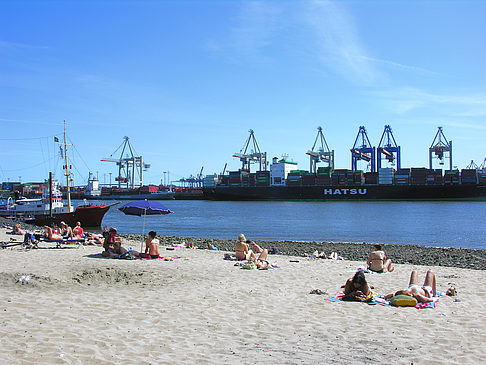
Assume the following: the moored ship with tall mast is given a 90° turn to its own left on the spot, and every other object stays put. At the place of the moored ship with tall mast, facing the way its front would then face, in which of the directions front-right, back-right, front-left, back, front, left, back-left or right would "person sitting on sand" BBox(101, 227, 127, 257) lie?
back

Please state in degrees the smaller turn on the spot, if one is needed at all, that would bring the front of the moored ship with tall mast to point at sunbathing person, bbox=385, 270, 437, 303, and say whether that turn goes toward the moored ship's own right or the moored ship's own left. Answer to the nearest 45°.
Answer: approximately 90° to the moored ship's own right

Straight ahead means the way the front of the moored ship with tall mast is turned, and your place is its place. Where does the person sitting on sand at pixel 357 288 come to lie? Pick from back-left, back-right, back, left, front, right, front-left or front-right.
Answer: right

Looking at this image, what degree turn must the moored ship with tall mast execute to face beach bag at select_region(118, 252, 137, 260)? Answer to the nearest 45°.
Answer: approximately 90° to its right

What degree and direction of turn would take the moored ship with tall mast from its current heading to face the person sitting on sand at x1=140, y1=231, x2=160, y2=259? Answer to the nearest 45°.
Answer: approximately 90° to its right

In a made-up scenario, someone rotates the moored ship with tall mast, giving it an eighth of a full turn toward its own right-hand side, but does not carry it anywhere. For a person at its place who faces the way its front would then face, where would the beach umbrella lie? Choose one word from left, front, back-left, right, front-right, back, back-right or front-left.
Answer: front-right

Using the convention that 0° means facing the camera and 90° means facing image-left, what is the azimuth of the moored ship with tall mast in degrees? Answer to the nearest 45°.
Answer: approximately 270°

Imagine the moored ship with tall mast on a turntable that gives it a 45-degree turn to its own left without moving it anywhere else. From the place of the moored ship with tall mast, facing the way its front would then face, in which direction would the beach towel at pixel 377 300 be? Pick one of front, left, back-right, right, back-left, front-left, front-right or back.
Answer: back-right

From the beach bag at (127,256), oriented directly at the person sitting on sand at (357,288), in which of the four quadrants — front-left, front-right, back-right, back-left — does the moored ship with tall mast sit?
back-left
